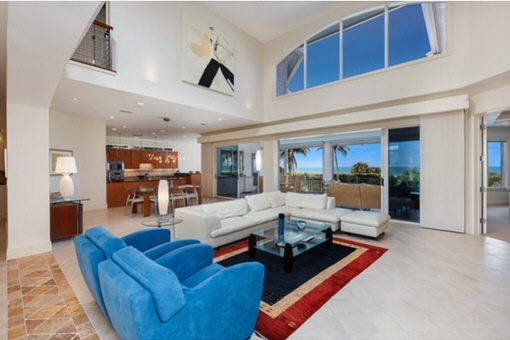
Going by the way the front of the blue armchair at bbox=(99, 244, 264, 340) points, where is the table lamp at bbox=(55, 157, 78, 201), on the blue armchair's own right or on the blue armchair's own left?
on the blue armchair's own left

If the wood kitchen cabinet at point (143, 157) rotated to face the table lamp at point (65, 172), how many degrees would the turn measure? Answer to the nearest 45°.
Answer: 0° — it already faces it

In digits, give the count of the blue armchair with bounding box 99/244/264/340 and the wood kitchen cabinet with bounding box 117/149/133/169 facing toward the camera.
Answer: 1

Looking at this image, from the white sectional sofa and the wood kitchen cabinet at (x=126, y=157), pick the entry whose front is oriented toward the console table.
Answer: the wood kitchen cabinet

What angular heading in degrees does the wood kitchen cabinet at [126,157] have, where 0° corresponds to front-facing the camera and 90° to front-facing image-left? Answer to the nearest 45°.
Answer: approximately 0°

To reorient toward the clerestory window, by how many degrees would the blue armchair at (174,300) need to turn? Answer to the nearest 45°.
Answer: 0° — it already faces it

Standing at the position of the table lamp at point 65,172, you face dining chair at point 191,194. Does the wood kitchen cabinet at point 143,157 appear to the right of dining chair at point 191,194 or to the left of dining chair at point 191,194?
left

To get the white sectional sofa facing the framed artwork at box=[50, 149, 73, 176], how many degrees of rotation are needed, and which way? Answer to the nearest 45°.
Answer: approximately 135° to its right
